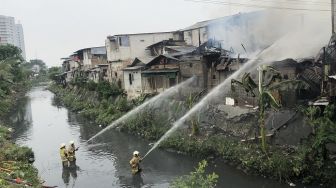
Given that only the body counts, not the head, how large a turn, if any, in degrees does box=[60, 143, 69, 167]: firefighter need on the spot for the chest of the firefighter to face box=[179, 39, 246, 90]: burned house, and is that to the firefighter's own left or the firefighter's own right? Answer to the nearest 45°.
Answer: approximately 45° to the firefighter's own right

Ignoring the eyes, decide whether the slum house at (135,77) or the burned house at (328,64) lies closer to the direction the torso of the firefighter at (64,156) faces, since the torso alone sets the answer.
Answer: the slum house

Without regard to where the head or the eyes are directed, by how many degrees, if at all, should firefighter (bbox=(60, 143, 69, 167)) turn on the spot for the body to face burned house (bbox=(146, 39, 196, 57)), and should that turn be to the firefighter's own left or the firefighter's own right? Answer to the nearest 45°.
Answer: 0° — they already face it

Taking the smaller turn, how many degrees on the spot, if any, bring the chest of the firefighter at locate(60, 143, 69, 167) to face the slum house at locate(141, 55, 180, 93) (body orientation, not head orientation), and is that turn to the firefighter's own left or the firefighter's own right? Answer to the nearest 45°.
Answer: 0° — they already face it

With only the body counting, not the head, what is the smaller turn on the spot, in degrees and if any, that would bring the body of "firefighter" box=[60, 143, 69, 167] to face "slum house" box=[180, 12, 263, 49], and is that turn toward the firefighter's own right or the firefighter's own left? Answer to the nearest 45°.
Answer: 0° — they already face it

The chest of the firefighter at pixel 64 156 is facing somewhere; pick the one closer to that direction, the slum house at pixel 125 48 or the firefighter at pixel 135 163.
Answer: the slum house

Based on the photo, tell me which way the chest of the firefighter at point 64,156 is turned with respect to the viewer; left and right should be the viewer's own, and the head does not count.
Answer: facing away from the viewer and to the right of the viewer

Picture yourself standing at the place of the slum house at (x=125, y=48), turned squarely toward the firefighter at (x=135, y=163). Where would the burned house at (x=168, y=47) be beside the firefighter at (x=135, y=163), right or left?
left

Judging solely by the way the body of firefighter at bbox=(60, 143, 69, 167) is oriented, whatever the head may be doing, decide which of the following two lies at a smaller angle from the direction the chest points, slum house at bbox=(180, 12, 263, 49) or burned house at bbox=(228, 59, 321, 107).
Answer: the slum house
